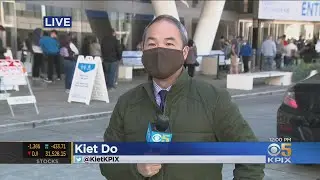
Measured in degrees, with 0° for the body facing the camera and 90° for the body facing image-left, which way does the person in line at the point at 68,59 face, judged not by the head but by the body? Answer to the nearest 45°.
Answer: approximately 135°
